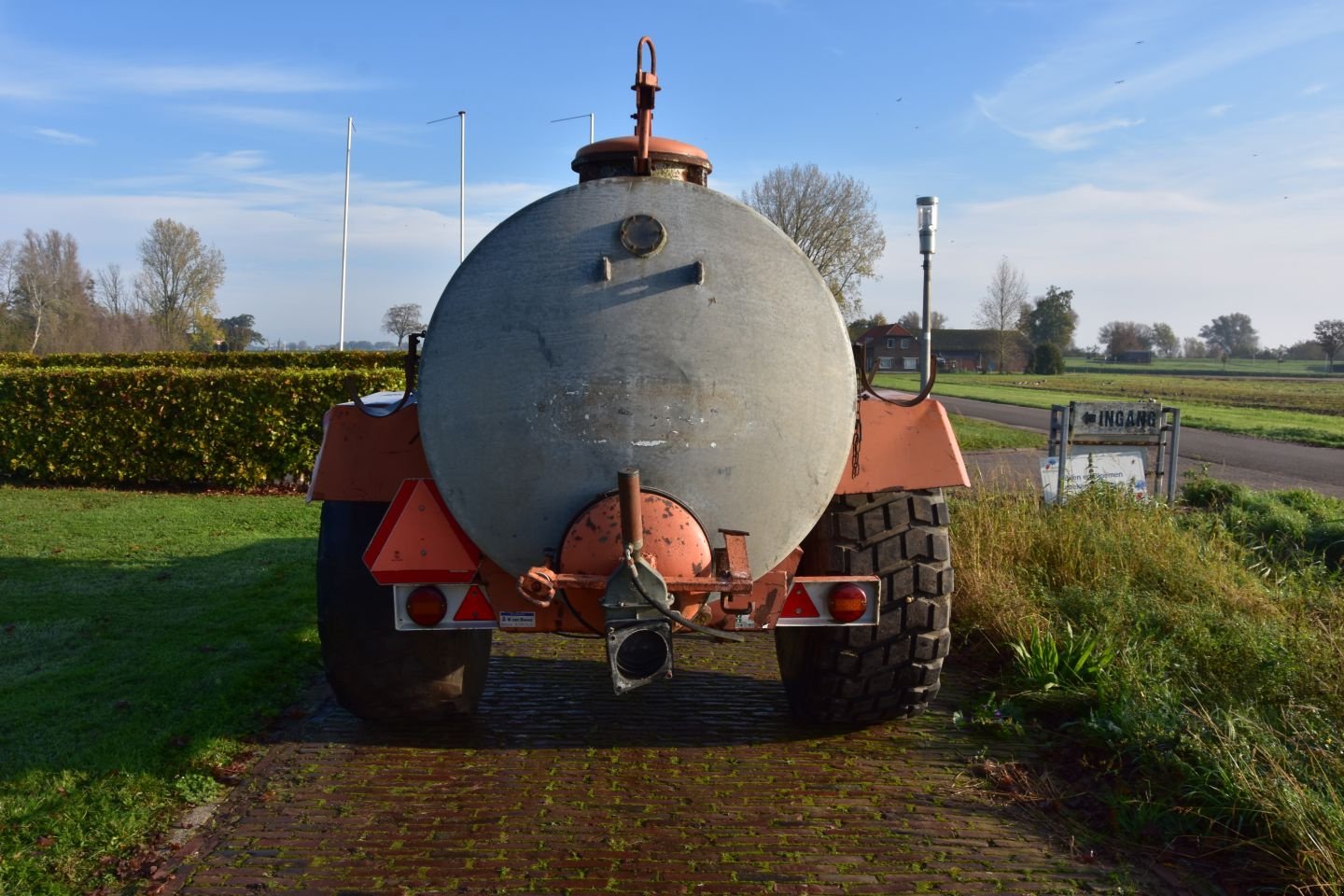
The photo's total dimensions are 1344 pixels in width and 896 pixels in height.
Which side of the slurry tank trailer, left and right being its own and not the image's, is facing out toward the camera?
back

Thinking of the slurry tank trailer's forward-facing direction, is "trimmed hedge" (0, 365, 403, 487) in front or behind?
in front

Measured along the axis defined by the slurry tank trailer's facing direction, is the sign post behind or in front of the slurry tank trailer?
in front

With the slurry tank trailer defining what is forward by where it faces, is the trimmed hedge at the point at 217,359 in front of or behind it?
in front
